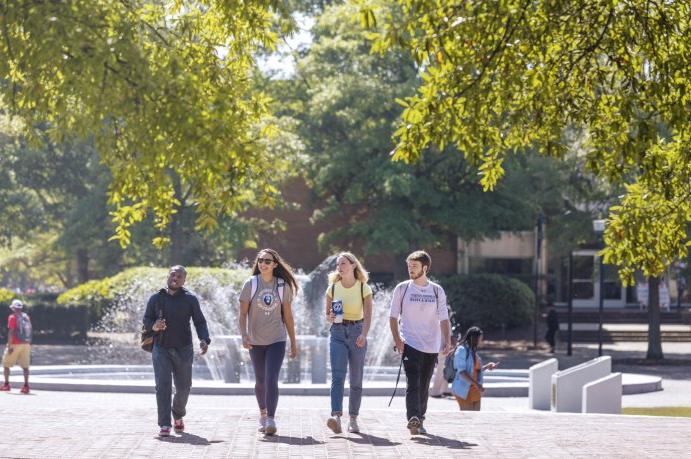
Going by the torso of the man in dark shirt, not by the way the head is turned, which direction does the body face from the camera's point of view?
toward the camera

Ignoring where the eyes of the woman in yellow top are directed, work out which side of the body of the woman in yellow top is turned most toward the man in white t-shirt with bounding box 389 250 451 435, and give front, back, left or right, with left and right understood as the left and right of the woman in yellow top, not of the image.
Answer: left

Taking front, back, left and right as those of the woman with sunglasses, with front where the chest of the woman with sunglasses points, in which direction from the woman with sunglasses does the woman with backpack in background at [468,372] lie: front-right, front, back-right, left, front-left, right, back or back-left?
back-left

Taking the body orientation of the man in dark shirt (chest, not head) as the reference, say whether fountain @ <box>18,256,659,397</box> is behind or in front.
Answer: behind

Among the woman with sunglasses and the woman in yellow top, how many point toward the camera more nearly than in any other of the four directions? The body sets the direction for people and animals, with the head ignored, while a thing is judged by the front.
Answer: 2

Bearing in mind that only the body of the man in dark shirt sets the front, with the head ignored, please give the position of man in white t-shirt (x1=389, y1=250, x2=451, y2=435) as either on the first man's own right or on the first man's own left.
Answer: on the first man's own left

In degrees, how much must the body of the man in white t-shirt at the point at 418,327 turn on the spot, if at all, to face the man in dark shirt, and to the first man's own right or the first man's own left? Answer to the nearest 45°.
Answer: approximately 90° to the first man's own right

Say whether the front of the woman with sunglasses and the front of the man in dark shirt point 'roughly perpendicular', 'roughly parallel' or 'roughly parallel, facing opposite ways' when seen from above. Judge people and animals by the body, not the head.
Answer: roughly parallel

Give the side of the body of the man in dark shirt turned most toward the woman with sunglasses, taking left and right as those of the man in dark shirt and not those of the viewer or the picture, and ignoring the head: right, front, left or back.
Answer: left

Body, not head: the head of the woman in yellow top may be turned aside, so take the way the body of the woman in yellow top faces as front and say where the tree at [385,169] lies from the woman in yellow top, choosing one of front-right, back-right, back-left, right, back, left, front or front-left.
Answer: back

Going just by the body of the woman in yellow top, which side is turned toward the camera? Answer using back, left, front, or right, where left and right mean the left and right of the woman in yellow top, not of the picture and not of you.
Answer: front

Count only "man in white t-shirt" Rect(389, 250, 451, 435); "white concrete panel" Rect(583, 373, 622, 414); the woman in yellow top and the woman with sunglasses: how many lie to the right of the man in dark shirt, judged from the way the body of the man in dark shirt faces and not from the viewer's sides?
0

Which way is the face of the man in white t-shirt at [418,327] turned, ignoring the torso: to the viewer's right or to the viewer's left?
to the viewer's left

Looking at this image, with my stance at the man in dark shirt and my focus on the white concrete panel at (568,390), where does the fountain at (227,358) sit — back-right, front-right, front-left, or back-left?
front-left

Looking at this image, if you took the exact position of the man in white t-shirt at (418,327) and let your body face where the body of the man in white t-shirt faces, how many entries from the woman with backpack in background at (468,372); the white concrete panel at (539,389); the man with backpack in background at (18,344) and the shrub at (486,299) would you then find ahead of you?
0
